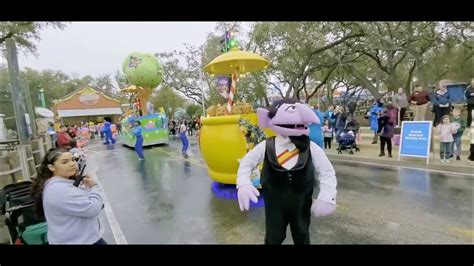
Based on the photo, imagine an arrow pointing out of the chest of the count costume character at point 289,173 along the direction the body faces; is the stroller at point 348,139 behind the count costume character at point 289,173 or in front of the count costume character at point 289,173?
behind

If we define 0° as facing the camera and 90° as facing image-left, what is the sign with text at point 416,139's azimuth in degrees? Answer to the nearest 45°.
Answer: approximately 0°

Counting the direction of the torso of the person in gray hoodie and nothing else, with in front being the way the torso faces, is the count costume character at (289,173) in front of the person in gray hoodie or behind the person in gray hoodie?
in front

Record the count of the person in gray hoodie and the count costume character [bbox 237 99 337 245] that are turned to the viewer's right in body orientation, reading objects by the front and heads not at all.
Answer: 1

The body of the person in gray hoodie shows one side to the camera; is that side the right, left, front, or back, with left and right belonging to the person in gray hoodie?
right

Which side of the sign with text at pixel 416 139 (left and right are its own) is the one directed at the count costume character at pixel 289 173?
front

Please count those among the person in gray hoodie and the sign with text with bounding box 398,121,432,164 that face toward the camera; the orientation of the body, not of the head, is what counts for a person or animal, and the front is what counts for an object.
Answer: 1
